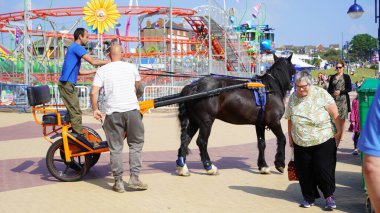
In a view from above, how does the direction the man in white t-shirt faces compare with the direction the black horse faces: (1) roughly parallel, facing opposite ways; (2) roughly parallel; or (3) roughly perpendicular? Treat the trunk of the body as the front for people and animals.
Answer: roughly perpendicular

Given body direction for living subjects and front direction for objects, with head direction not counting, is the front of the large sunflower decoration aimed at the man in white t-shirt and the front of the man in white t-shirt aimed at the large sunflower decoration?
yes

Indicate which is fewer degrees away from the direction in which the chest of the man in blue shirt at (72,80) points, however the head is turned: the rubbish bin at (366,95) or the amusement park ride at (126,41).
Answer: the rubbish bin

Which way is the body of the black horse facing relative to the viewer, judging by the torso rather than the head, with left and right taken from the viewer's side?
facing to the right of the viewer

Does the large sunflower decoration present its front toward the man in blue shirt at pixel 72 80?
yes

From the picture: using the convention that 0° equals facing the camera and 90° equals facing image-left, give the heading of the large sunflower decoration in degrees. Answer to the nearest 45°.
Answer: approximately 0°

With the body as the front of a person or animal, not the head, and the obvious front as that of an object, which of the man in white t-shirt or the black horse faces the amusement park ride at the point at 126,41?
the man in white t-shirt

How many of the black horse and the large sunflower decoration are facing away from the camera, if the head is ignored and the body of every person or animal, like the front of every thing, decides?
0

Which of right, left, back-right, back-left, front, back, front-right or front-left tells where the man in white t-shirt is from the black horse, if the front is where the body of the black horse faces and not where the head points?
back-right

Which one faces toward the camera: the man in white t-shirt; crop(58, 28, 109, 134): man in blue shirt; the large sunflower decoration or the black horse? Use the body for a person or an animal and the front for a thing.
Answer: the large sunflower decoration

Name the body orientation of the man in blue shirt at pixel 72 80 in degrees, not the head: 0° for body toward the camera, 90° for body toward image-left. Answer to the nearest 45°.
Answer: approximately 270°
